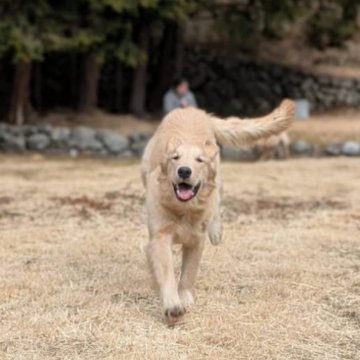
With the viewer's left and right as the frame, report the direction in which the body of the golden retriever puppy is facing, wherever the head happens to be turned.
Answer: facing the viewer

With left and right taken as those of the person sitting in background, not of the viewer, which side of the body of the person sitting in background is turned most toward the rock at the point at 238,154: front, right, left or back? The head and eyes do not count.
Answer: left

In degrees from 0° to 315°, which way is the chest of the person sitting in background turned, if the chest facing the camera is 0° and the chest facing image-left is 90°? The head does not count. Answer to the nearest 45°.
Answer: approximately 315°

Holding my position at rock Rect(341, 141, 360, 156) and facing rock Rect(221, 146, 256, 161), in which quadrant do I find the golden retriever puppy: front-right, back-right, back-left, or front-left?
front-left
